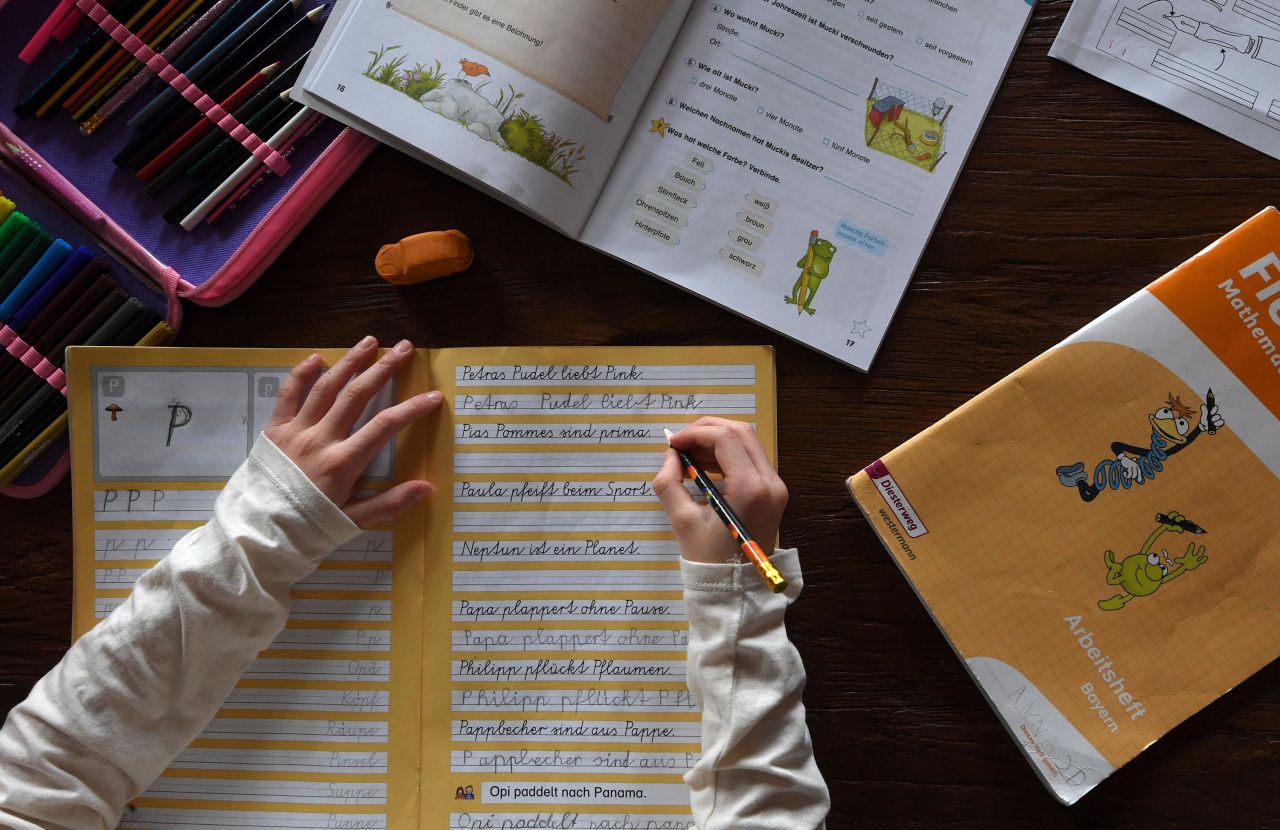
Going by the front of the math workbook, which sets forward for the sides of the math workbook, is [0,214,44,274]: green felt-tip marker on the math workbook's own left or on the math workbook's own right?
on the math workbook's own right

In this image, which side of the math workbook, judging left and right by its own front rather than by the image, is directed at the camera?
front

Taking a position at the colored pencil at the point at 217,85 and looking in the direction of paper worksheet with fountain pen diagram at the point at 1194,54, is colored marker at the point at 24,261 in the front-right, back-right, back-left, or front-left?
back-right

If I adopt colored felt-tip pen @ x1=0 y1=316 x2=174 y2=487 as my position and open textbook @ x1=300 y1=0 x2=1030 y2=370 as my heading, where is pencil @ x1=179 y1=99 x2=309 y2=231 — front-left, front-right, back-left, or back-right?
front-left
